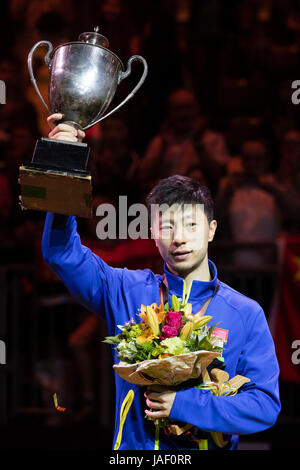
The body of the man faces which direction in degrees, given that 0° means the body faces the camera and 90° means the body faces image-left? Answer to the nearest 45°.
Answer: approximately 45°
